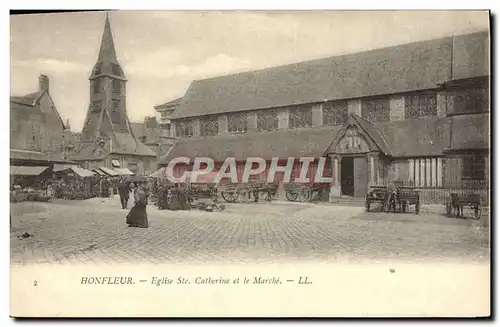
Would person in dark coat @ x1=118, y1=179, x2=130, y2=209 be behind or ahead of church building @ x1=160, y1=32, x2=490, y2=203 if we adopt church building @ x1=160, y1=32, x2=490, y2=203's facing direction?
ahead

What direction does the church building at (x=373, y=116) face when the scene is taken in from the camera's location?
facing the viewer and to the left of the viewer

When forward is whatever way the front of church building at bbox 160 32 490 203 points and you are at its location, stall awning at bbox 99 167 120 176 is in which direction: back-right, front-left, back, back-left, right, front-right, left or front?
front-right
